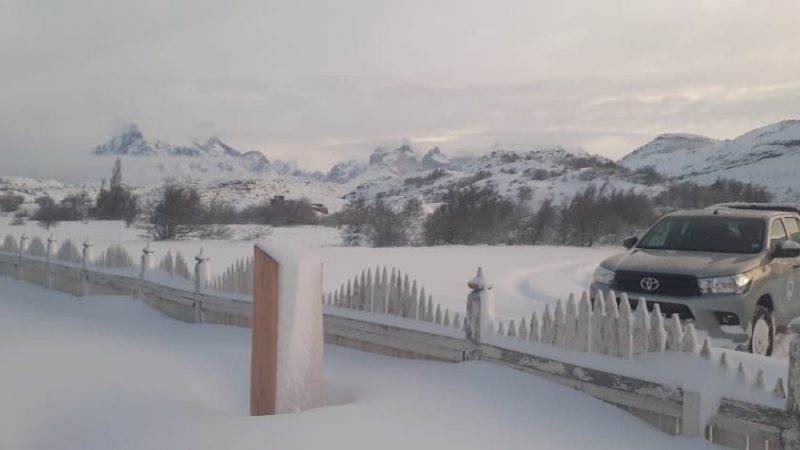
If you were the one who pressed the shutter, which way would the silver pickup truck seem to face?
facing the viewer and to the left of the viewer

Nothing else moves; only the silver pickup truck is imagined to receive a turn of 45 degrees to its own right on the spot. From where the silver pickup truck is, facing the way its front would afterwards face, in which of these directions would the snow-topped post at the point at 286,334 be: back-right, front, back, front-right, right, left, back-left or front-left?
front-left

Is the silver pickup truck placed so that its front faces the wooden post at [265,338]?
yes

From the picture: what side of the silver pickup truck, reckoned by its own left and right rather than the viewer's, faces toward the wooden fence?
front
